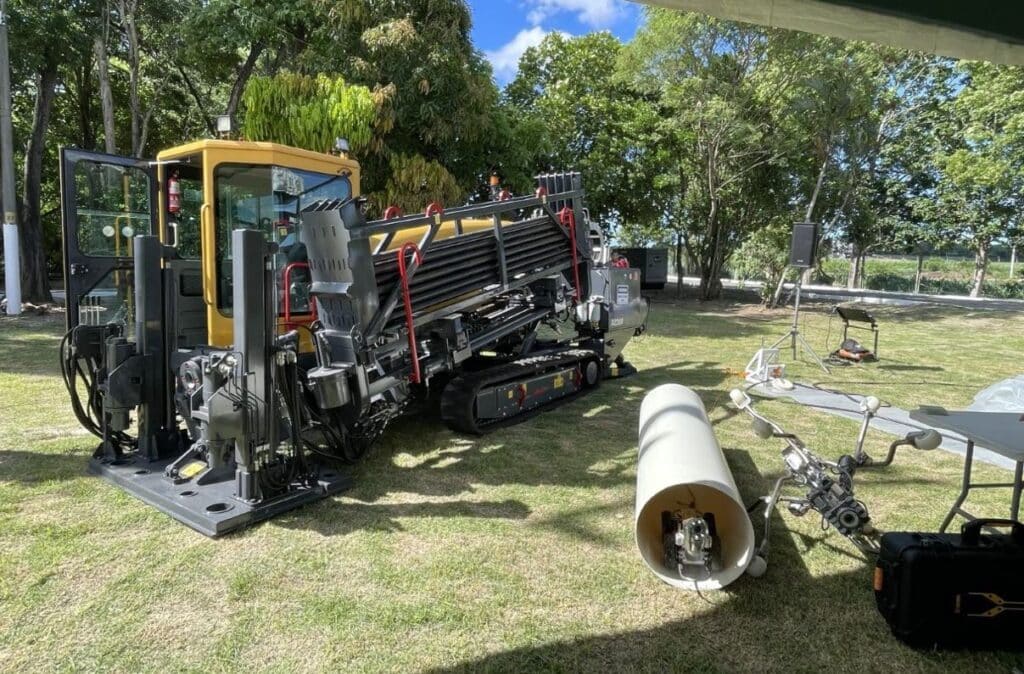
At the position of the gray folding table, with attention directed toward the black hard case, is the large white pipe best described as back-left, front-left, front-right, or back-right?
front-right

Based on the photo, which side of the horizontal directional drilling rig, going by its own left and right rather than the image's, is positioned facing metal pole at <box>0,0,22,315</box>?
right

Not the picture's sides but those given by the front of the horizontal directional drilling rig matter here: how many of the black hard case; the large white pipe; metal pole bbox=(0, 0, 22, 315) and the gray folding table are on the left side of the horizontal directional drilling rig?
3

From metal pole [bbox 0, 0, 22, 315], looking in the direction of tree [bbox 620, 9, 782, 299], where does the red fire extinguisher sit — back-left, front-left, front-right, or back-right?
front-right

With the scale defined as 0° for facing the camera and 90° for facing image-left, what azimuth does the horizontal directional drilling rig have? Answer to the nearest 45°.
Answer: approximately 45°

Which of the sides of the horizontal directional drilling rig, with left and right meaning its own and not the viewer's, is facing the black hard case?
left

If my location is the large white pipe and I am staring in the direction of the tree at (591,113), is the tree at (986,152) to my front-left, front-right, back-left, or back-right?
front-right

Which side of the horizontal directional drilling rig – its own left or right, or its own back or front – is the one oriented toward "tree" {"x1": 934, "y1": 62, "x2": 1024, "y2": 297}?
back

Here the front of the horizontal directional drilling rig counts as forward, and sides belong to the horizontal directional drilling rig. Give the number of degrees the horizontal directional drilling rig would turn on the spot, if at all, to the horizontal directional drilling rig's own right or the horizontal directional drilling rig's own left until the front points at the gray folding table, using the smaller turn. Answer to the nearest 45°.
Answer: approximately 90° to the horizontal directional drilling rig's own left

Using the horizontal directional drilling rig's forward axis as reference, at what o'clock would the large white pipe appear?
The large white pipe is roughly at 9 o'clock from the horizontal directional drilling rig.

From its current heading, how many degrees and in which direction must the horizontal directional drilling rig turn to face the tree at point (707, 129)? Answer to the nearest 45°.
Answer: approximately 180°

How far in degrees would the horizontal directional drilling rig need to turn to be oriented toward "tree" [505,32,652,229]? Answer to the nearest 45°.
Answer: approximately 180°
